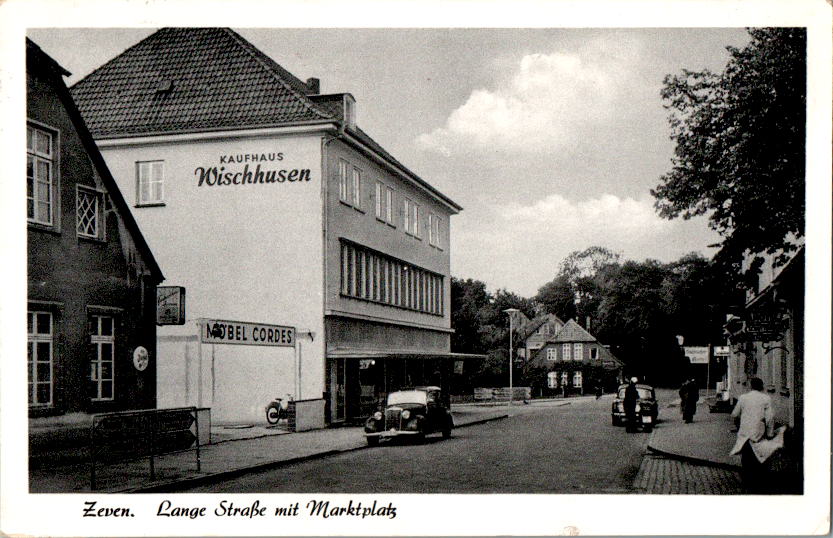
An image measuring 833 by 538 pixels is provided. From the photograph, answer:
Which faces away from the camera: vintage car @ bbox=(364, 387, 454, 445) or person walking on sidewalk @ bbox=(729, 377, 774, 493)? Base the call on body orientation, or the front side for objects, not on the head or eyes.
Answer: the person walking on sidewalk

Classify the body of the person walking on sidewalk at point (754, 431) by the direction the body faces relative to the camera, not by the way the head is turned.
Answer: away from the camera

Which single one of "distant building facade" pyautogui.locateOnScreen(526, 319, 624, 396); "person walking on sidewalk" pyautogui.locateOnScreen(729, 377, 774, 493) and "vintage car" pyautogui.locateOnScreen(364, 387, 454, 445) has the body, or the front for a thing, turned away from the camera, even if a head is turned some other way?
the person walking on sidewalk

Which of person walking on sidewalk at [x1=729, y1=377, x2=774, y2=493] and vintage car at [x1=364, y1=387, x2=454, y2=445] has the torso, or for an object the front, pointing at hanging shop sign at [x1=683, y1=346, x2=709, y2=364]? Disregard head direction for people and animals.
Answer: the person walking on sidewalk

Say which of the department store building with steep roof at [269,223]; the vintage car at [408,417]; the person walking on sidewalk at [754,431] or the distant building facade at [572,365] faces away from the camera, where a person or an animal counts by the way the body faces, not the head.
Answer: the person walking on sidewalk

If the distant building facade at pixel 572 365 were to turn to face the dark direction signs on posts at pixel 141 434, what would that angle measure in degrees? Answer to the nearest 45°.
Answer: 0° — it already faces it

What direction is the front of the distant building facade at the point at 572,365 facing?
toward the camera

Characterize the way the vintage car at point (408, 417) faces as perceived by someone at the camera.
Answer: facing the viewer and to the left of the viewer

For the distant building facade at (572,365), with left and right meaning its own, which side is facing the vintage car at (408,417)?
front

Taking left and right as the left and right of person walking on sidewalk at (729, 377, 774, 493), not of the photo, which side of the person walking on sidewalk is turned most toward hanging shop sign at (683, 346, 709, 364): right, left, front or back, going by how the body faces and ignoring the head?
front

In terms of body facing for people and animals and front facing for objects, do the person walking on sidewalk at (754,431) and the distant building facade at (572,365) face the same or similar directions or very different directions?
very different directions
